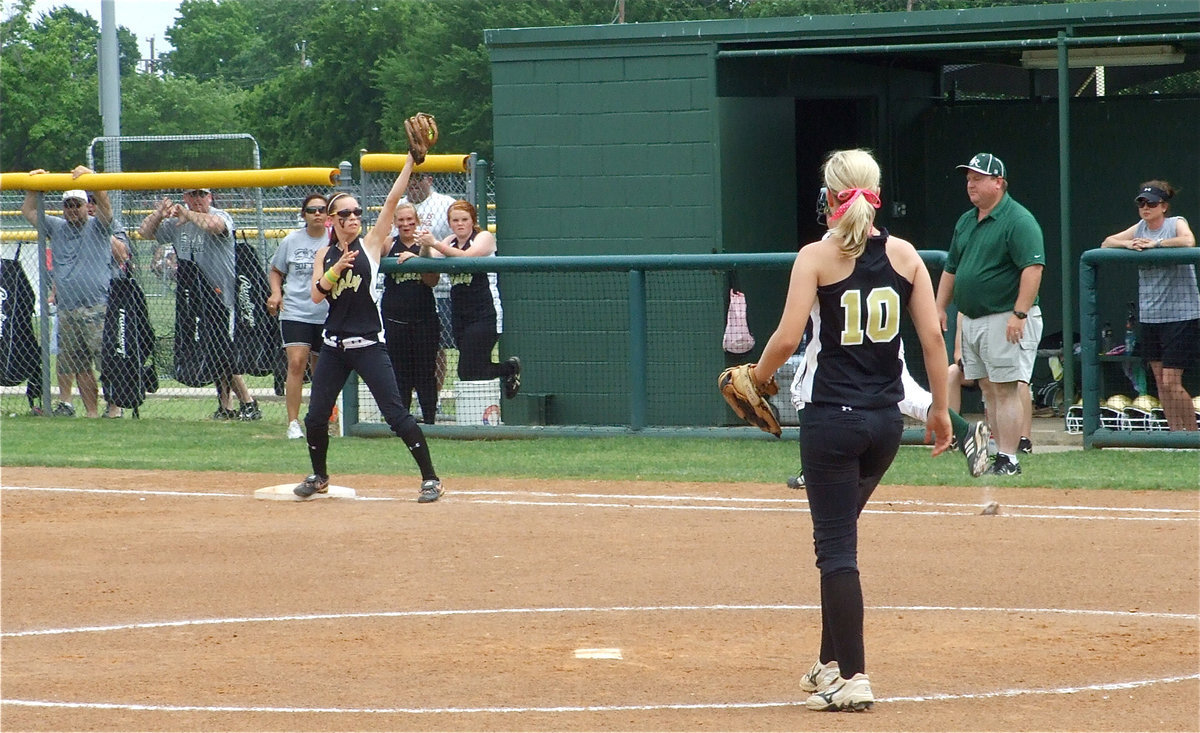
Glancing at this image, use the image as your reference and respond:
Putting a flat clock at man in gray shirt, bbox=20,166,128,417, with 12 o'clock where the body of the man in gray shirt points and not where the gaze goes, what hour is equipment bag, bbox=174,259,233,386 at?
The equipment bag is roughly at 10 o'clock from the man in gray shirt.

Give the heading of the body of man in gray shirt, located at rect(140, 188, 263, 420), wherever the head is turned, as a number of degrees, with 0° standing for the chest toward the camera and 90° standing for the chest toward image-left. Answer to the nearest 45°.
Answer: approximately 0°

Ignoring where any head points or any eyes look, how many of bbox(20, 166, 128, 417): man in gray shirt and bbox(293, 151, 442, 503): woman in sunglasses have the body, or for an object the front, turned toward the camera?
2

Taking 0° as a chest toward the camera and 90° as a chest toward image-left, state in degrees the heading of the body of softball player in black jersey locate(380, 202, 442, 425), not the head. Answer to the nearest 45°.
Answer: approximately 0°

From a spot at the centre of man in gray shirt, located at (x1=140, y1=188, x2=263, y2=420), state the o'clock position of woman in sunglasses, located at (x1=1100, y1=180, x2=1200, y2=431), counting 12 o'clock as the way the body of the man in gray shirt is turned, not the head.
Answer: The woman in sunglasses is roughly at 10 o'clock from the man in gray shirt.

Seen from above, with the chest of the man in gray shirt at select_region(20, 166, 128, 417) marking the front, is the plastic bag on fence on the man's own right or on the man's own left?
on the man's own left

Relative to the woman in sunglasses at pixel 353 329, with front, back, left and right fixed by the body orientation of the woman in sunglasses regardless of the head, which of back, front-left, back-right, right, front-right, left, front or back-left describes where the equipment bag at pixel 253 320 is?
back

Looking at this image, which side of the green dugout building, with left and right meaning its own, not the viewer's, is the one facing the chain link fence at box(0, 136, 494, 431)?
right
